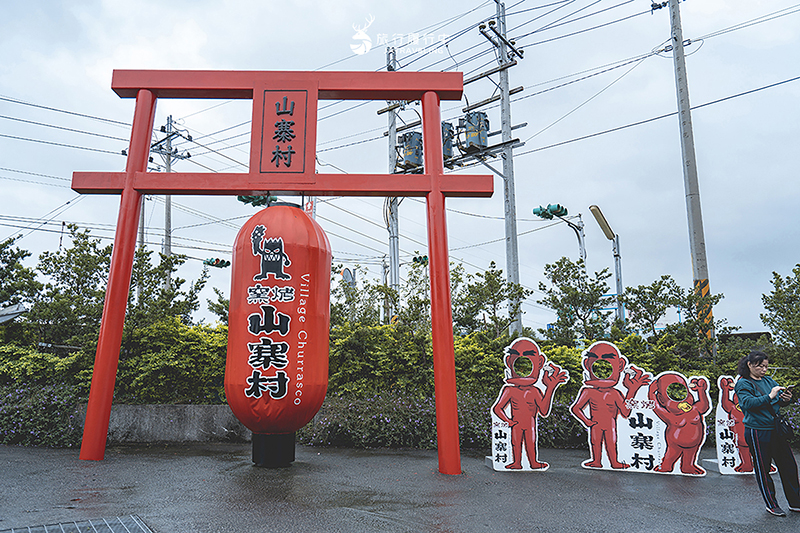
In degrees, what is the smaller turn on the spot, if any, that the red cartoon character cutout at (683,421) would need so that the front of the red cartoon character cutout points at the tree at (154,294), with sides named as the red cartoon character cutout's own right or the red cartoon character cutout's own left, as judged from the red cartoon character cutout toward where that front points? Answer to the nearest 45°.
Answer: approximately 90° to the red cartoon character cutout's own right

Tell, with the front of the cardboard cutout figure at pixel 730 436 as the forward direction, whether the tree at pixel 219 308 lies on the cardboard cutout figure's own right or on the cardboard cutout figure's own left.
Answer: on the cardboard cutout figure's own right

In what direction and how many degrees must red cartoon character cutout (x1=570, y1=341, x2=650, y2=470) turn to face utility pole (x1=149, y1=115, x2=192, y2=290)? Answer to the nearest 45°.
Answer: approximately 135° to its right

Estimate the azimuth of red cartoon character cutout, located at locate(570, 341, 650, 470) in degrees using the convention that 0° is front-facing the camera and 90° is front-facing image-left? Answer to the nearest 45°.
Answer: approximately 0°

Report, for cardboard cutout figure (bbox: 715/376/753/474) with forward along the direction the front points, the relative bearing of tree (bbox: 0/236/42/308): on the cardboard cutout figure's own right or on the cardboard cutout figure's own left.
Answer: on the cardboard cutout figure's own right

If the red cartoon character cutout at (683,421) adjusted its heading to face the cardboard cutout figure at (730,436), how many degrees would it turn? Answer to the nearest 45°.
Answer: approximately 135° to its left

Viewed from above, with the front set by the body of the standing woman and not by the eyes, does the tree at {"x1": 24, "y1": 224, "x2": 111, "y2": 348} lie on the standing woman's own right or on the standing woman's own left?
on the standing woman's own right

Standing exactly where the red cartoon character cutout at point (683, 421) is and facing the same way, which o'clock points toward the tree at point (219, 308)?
The tree is roughly at 3 o'clock from the red cartoon character cutout.

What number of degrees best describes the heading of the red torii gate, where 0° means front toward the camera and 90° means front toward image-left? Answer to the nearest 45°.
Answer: approximately 0°
